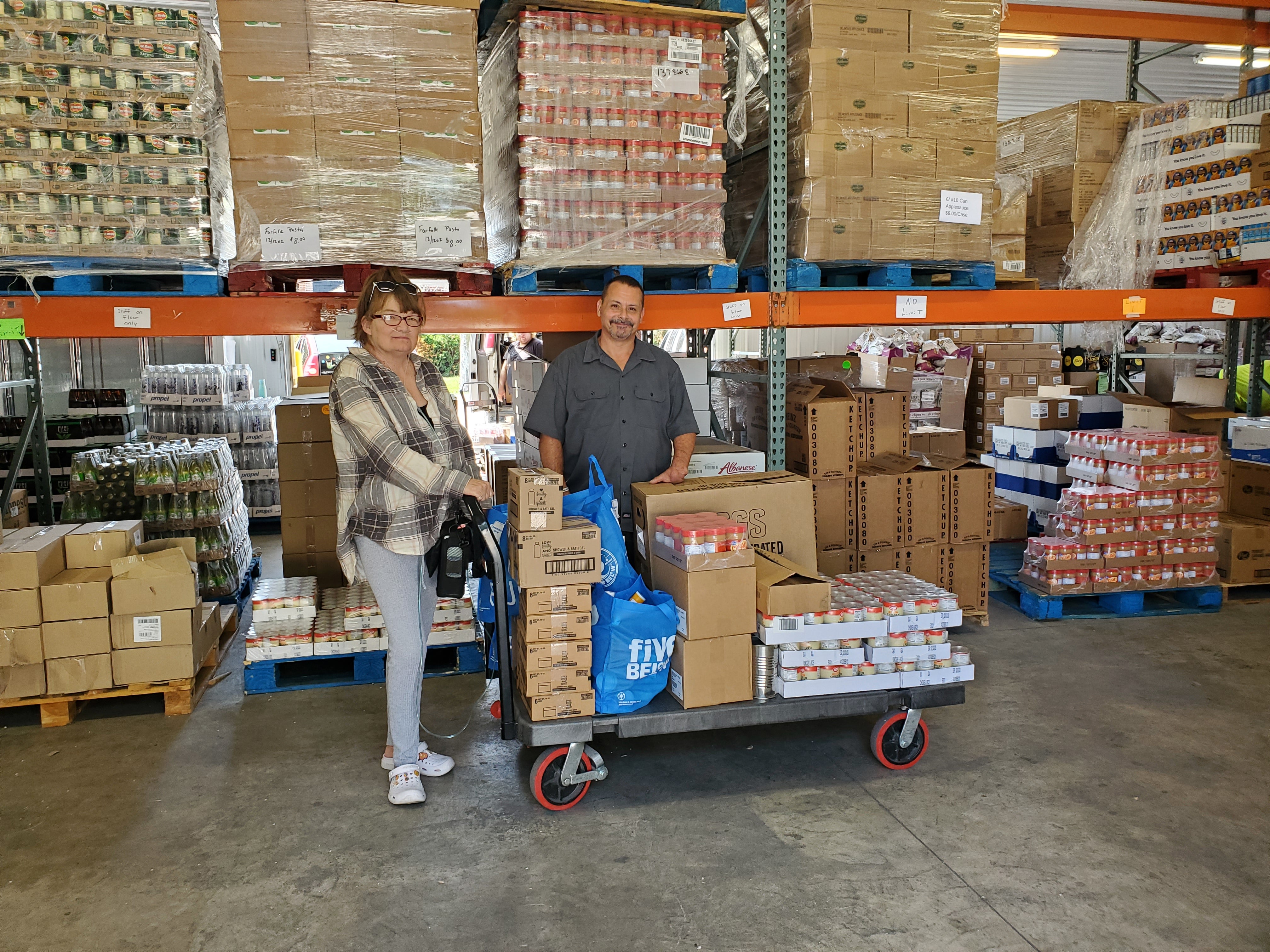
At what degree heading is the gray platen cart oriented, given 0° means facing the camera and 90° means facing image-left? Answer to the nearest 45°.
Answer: approximately 270°

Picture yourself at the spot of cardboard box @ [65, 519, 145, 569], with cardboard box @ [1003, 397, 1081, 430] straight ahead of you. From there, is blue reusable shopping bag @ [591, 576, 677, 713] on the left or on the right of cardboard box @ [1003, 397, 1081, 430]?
right

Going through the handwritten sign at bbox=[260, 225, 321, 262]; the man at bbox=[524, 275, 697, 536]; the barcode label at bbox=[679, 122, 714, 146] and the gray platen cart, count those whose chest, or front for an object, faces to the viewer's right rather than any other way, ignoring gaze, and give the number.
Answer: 1

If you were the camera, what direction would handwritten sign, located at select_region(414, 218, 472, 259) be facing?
facing the viewer

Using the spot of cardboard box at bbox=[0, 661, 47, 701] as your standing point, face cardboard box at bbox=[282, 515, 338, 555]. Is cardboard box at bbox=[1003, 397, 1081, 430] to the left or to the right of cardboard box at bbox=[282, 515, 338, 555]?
right
